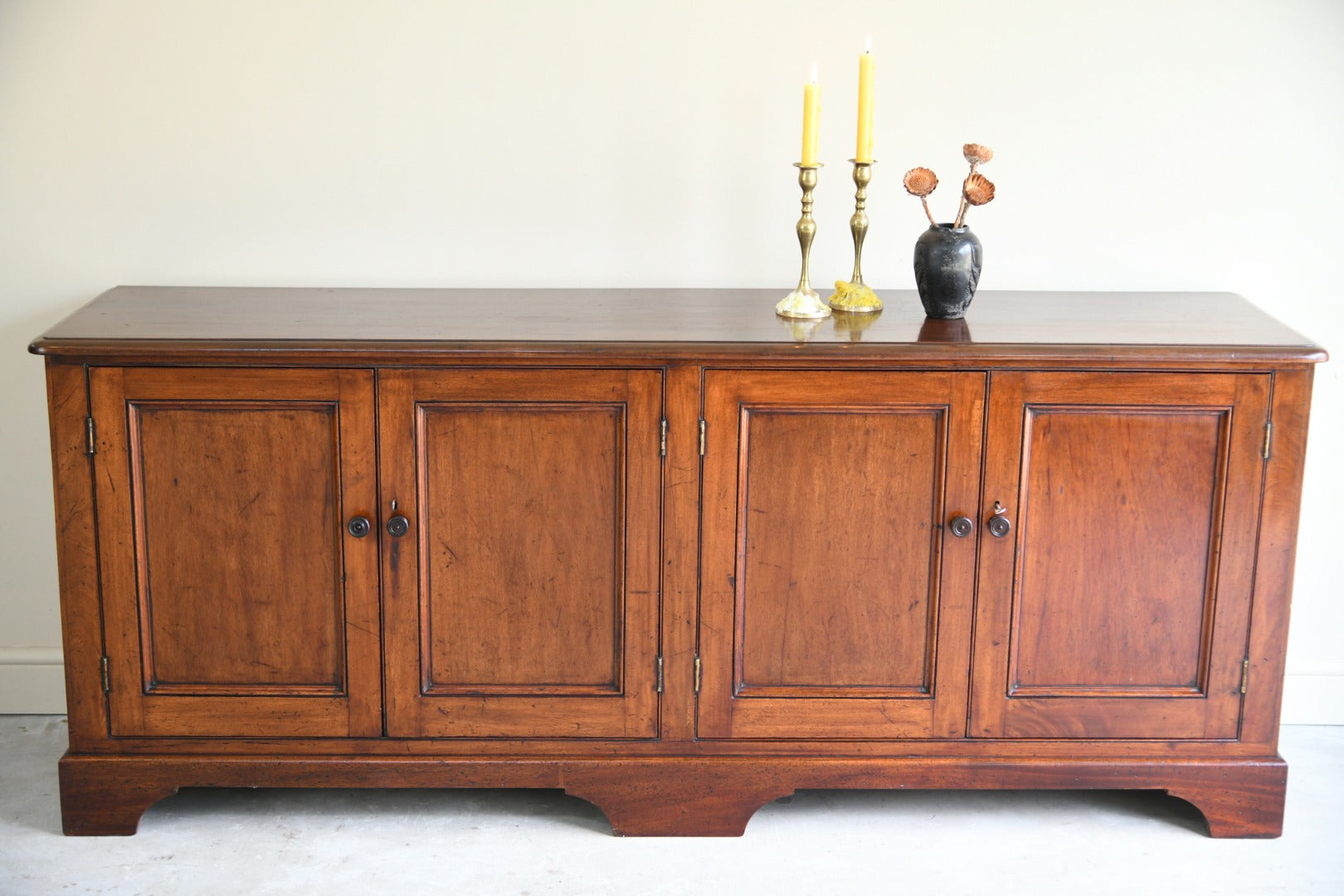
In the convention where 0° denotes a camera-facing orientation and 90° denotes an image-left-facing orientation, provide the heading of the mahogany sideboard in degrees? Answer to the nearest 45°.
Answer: approximately 0°
